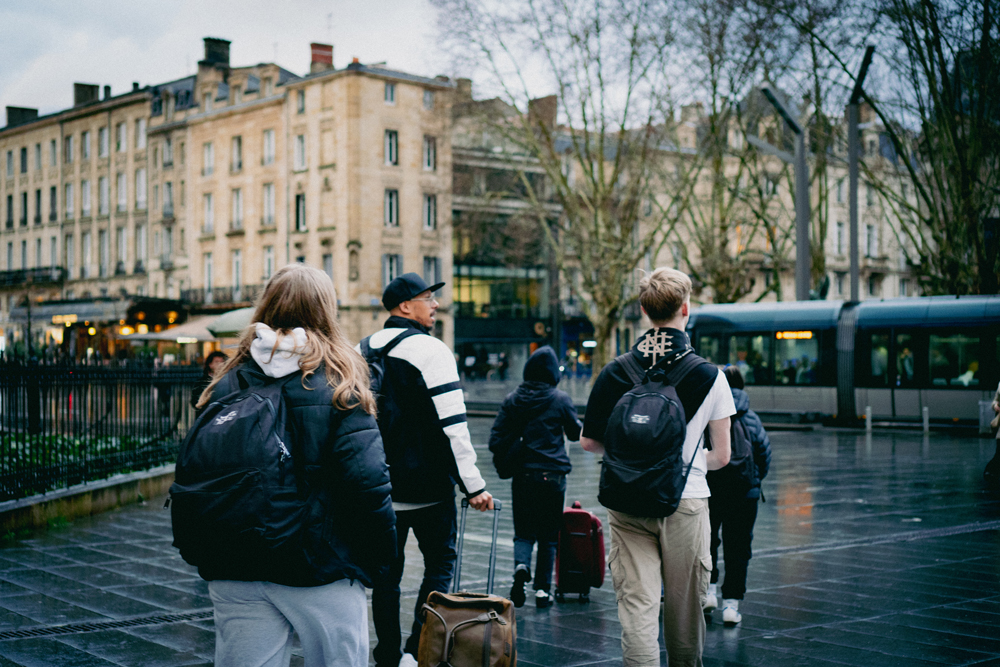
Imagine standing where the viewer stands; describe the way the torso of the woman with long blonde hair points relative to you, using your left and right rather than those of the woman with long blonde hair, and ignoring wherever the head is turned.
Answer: facing away from the viewer and to the right of the viewer

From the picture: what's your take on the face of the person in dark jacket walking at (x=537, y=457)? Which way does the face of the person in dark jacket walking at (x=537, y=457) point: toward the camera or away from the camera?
away from the camera

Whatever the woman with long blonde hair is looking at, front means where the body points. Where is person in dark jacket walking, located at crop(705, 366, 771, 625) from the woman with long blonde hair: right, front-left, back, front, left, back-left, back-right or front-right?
front

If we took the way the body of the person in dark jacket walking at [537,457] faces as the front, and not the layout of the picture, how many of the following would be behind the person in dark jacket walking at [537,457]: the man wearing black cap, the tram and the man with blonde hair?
2

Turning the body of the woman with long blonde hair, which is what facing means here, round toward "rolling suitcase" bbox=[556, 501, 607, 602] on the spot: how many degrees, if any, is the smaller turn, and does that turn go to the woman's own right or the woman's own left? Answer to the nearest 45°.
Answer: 0° — they already face it

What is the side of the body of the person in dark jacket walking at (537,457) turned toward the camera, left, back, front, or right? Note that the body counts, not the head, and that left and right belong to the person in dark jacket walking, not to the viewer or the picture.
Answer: back

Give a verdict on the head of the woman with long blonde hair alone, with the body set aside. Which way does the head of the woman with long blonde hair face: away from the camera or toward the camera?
away from the camera

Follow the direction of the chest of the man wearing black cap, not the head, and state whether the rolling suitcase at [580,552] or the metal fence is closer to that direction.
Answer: the rolling suitcase

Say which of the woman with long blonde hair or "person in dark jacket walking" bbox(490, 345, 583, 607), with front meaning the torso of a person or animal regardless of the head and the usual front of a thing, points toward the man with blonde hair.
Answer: the woman with long blonde hair

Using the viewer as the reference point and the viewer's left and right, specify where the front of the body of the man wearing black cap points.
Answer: facing away from the viewer and to the right of the viewer
